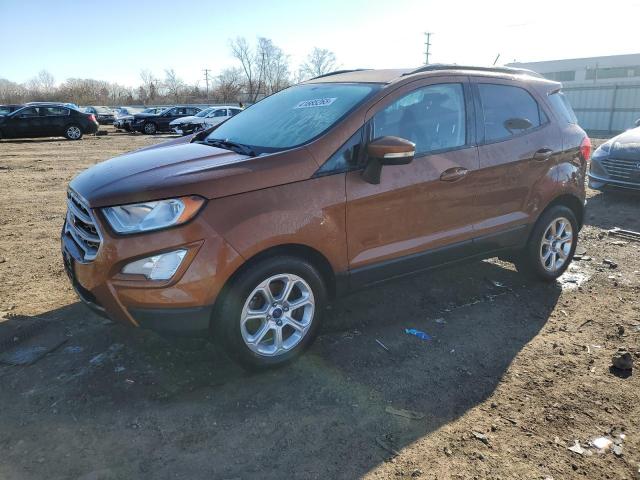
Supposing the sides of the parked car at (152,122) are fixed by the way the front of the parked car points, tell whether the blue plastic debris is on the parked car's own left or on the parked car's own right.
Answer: on the parked car's own left

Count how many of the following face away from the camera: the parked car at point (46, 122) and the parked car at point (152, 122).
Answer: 0

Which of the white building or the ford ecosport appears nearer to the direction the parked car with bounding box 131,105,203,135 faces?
the ford ecosport

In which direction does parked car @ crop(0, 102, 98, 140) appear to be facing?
to the viewer's left

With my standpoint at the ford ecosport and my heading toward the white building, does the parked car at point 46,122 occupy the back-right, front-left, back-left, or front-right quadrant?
front-left

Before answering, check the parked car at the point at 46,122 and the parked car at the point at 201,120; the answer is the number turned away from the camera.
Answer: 0

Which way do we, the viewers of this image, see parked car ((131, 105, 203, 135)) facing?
facing the viewer and to the left of the viewer

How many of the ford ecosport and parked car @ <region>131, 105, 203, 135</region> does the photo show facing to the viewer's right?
0

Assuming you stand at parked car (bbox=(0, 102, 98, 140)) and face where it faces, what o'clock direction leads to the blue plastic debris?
The blue plastic debris is roughly at 9 o'clock from the parked car.

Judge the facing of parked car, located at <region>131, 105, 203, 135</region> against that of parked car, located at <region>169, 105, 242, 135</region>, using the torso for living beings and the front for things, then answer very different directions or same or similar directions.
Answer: same or similar directions

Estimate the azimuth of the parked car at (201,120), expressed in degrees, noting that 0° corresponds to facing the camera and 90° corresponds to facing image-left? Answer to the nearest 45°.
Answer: approximately 45°

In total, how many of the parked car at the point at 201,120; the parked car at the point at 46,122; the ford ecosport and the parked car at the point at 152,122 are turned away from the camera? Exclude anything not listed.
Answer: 0

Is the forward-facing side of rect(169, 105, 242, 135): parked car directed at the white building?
no

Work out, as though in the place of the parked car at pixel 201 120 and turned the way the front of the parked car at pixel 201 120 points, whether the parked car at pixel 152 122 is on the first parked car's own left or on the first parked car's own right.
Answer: on the first parked car's own right

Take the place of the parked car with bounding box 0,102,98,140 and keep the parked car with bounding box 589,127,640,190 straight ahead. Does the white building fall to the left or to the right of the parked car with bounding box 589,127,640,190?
left

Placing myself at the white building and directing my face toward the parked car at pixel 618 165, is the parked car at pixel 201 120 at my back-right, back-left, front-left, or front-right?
front-right

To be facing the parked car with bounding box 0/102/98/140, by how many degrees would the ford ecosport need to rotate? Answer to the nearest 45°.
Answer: approximately 90° to its right

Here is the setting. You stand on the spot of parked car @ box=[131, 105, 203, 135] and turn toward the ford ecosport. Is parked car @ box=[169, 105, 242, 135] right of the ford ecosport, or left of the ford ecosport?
left
